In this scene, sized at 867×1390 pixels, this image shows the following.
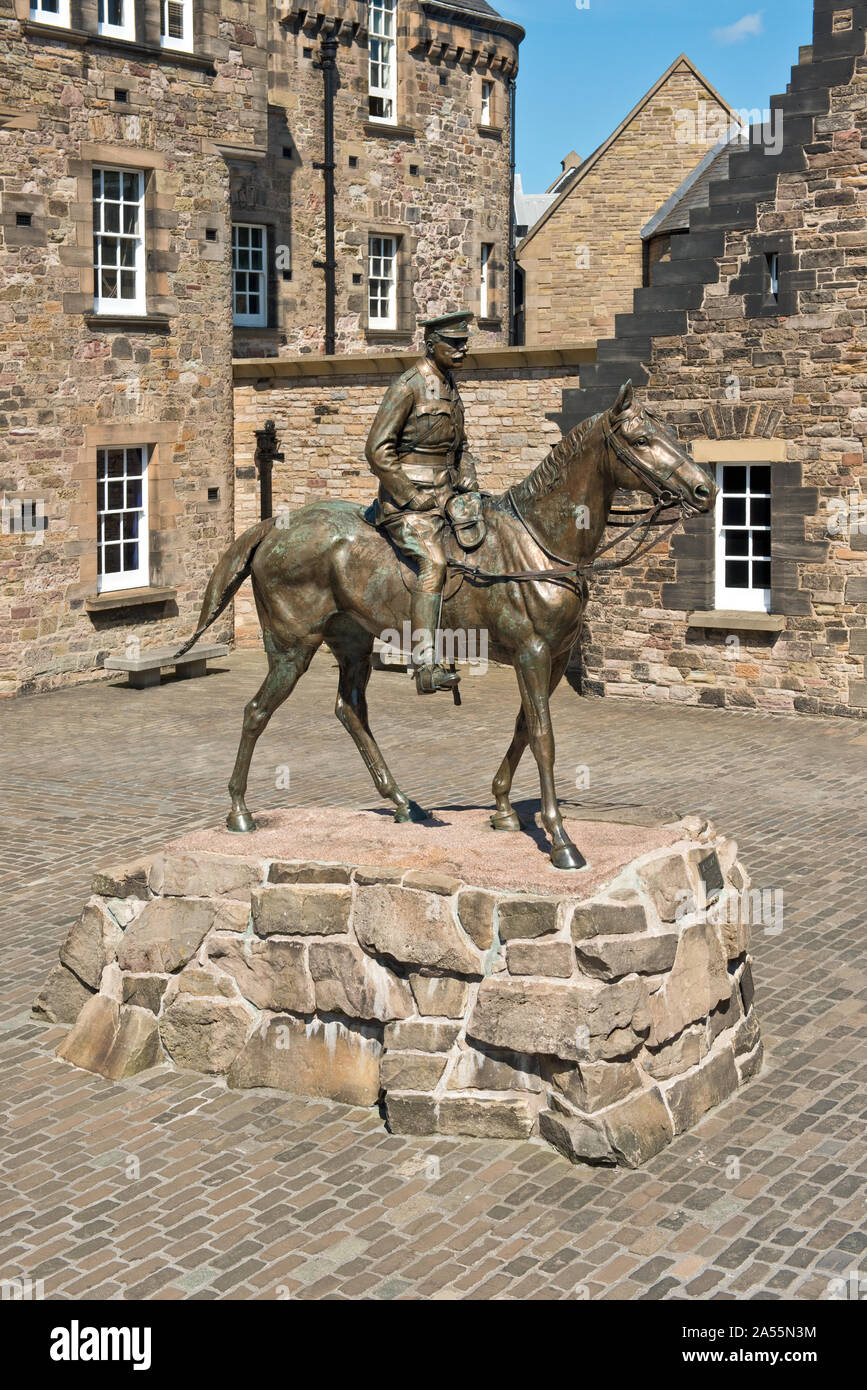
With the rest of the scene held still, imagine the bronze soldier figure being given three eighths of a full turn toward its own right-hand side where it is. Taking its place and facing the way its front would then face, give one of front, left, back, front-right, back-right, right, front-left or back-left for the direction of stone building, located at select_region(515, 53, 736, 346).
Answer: right

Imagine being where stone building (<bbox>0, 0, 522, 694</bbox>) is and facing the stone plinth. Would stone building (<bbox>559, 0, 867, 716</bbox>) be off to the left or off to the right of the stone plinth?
left

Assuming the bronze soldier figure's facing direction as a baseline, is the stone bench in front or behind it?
behind

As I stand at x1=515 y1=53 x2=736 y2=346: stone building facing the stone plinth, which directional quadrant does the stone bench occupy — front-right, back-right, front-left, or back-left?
front-right

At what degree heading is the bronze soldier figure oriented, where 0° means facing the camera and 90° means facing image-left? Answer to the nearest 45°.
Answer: approximately 315°
